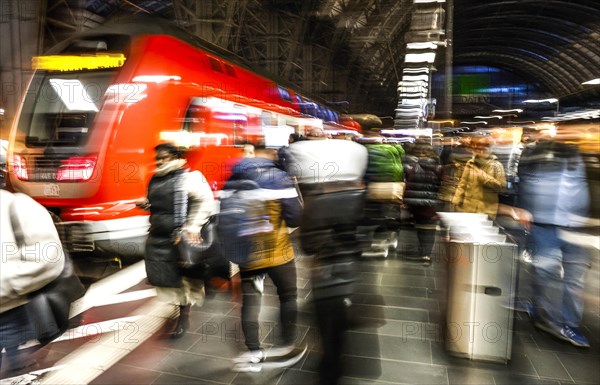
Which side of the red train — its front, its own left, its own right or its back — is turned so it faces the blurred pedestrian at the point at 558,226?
left

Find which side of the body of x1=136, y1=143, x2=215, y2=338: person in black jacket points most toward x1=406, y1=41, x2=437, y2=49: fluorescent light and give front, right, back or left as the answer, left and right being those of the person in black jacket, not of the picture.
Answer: back

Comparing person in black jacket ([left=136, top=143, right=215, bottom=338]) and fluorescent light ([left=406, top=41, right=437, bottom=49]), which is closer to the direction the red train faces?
the person in black jacket

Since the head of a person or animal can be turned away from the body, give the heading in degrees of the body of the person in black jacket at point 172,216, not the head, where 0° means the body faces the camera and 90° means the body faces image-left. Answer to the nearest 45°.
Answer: approximately 45°

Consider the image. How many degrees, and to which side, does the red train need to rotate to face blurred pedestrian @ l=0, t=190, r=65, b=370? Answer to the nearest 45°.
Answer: approximately 45° to its left
